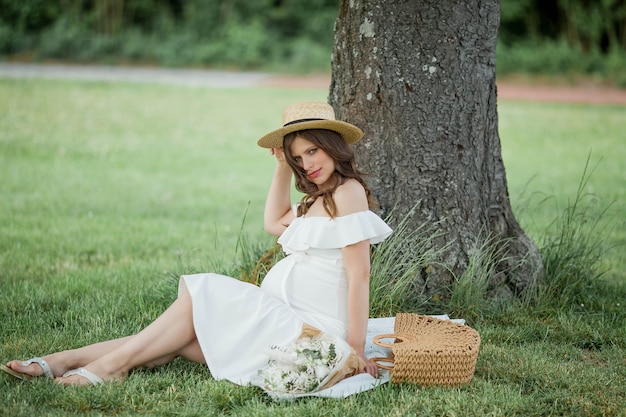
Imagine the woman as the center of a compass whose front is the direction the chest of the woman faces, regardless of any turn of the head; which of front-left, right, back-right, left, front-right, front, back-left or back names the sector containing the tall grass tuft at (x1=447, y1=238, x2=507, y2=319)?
back

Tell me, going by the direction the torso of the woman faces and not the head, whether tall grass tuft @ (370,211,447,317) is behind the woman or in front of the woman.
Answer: behind

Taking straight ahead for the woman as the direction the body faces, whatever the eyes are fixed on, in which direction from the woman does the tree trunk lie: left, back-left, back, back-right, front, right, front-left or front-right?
back

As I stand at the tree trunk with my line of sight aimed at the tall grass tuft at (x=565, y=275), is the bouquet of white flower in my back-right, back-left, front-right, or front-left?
back-right

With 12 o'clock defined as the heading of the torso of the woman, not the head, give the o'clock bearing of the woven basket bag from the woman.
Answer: The woven basket bag is roughly at 8 o'clock from the woman.

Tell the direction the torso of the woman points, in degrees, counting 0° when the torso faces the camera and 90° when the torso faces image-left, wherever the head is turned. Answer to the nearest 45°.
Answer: approximately 45°
